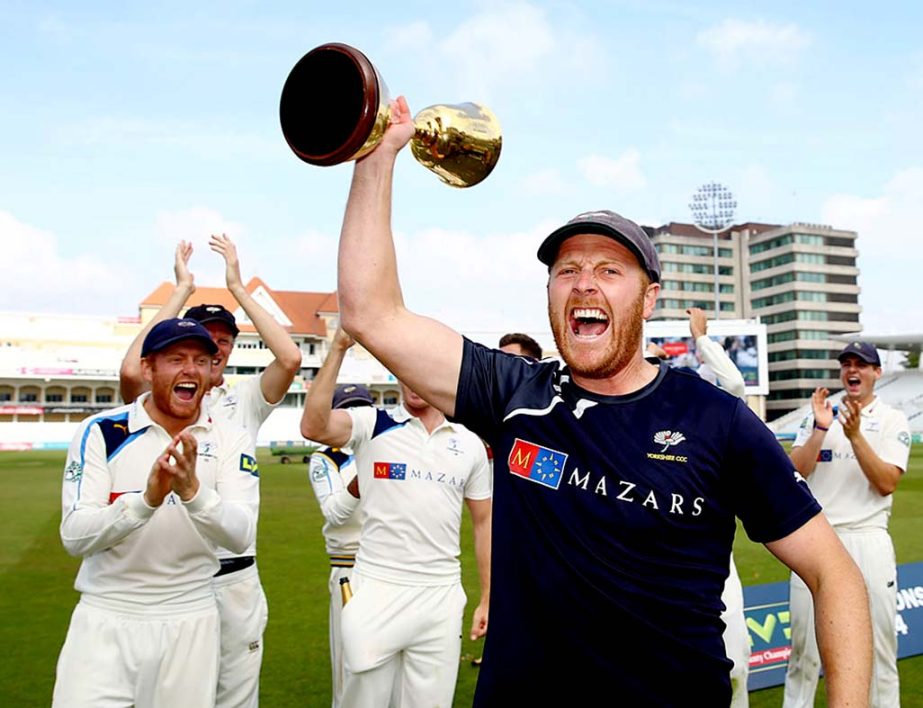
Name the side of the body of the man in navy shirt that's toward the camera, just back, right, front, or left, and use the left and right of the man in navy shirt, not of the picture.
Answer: front
